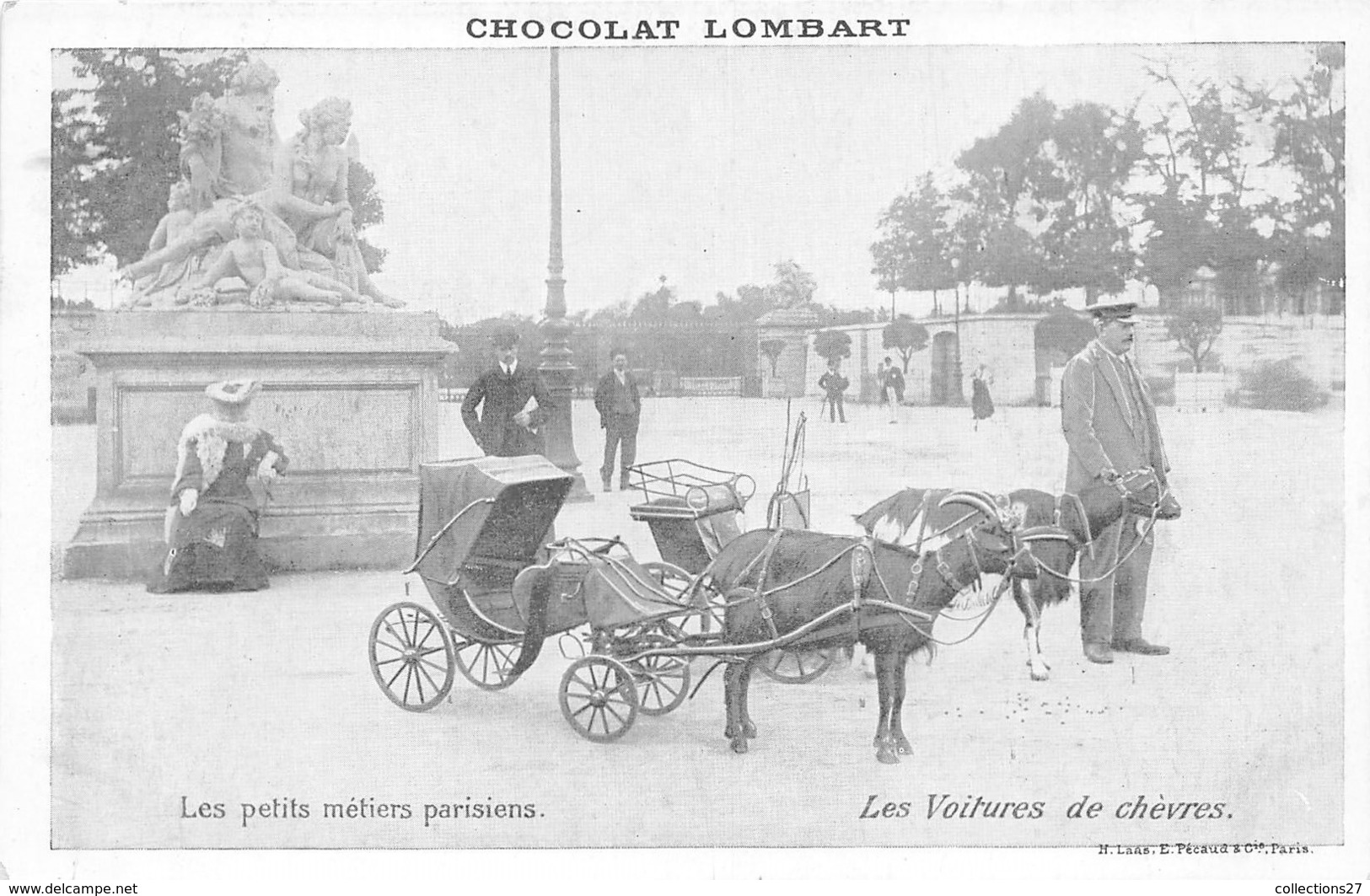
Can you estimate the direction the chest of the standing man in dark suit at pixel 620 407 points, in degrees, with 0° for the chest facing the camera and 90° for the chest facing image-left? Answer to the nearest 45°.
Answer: approximately 0°
